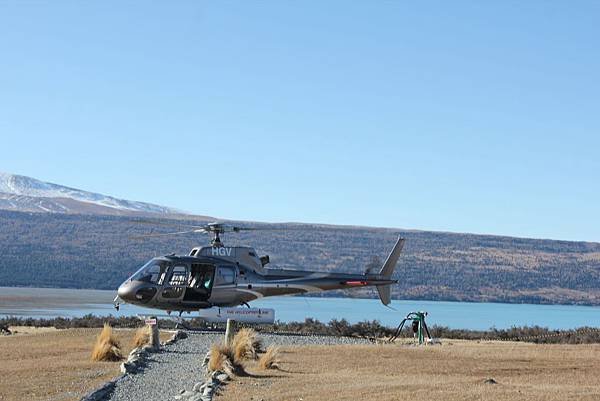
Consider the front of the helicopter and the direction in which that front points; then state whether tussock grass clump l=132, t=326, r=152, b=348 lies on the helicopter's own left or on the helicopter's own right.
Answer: on the helicopter's own left

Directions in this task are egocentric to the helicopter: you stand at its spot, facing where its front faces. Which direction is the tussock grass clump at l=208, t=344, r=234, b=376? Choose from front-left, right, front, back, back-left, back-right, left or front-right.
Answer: left

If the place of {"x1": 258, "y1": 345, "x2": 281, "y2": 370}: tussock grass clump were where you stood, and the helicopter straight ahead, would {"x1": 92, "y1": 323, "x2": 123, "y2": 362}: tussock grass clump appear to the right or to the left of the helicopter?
left

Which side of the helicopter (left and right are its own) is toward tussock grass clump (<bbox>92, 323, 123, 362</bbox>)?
left

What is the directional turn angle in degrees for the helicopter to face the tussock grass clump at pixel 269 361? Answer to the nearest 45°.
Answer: approximately 90° to its left

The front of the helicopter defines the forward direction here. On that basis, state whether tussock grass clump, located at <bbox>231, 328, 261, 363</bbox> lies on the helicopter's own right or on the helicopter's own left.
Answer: on the helicopter's own left

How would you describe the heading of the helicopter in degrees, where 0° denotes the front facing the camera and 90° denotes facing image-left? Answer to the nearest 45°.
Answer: approximately 90°

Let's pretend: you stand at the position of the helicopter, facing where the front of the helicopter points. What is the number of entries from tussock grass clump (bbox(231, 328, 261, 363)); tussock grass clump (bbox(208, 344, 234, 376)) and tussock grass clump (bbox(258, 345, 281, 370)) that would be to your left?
3
